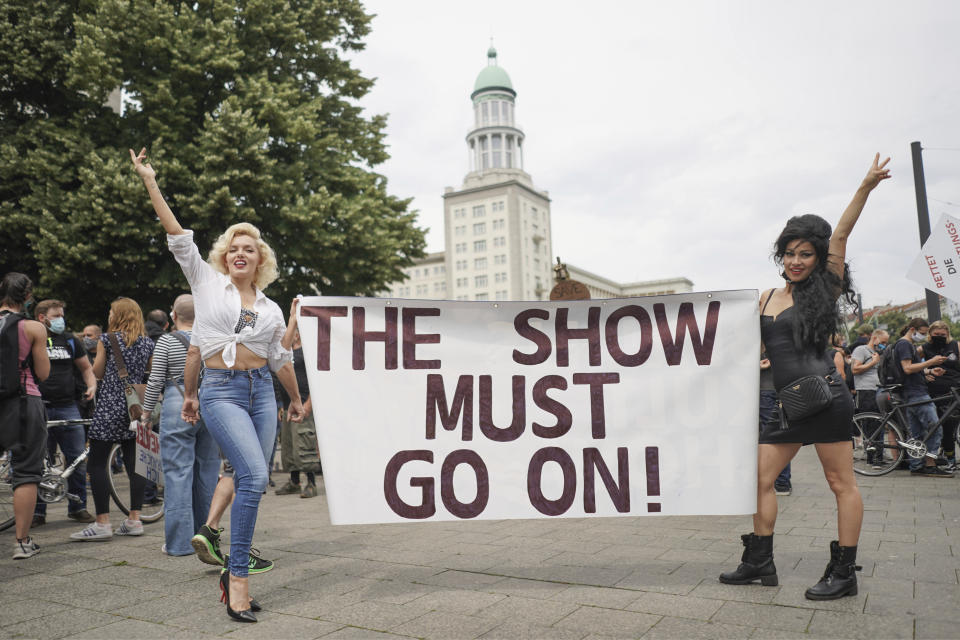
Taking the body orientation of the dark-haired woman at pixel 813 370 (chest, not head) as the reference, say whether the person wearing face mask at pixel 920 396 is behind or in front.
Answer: behind

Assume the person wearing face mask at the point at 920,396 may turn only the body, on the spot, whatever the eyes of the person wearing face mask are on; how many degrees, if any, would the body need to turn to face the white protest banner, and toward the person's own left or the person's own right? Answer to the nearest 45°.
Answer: approximately 90° to the person's own right

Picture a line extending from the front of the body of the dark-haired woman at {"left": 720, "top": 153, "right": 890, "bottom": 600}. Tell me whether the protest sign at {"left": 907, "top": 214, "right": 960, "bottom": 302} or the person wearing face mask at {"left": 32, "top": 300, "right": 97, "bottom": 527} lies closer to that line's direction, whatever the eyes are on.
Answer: the person wearing face mask

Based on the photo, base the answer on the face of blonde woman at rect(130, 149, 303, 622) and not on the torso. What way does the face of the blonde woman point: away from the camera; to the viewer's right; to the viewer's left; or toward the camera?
toward the camera

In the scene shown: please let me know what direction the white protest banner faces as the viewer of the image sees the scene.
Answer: facing the viewer

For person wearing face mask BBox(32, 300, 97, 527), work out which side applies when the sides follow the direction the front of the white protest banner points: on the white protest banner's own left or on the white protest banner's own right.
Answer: on the white protest banner's own right

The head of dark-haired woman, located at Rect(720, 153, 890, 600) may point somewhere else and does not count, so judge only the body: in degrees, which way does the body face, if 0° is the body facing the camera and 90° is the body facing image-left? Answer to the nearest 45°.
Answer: approximately 45°

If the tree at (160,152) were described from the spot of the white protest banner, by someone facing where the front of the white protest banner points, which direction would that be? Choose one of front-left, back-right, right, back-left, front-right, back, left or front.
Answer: back-right

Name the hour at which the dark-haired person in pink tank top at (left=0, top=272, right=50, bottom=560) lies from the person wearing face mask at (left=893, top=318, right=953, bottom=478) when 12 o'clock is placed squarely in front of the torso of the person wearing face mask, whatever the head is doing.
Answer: The dark-haired person in pink tank top is roughly at 4 o'clock from the person wearing face mask.

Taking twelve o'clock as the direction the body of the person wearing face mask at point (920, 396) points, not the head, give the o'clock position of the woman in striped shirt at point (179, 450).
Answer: The woman in striped shirt is roughly at 4 o'clock from the person wearing face mask.

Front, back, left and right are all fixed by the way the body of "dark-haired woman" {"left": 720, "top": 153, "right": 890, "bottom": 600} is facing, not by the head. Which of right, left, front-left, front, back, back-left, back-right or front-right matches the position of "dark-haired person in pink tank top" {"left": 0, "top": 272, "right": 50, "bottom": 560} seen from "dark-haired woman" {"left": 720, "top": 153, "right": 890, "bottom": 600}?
front-right

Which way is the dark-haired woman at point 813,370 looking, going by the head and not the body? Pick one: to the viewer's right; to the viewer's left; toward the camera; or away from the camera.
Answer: toward the camera
